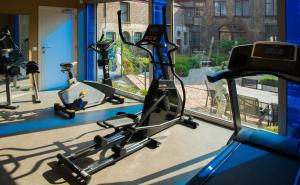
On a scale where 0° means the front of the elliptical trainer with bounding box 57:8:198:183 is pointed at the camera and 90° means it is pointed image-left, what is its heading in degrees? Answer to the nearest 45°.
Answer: approximately 225°

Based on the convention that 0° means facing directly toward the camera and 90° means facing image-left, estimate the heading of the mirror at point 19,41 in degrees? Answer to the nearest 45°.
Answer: approximately 315°

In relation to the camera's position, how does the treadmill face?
facing away from the viewer and to the right of the viewer

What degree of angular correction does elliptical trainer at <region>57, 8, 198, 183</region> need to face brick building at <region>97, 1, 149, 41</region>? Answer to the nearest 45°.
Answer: approximately 45° to its left
